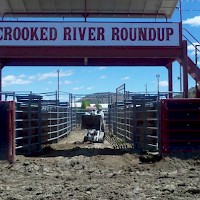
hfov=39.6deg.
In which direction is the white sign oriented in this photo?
toward the camera
